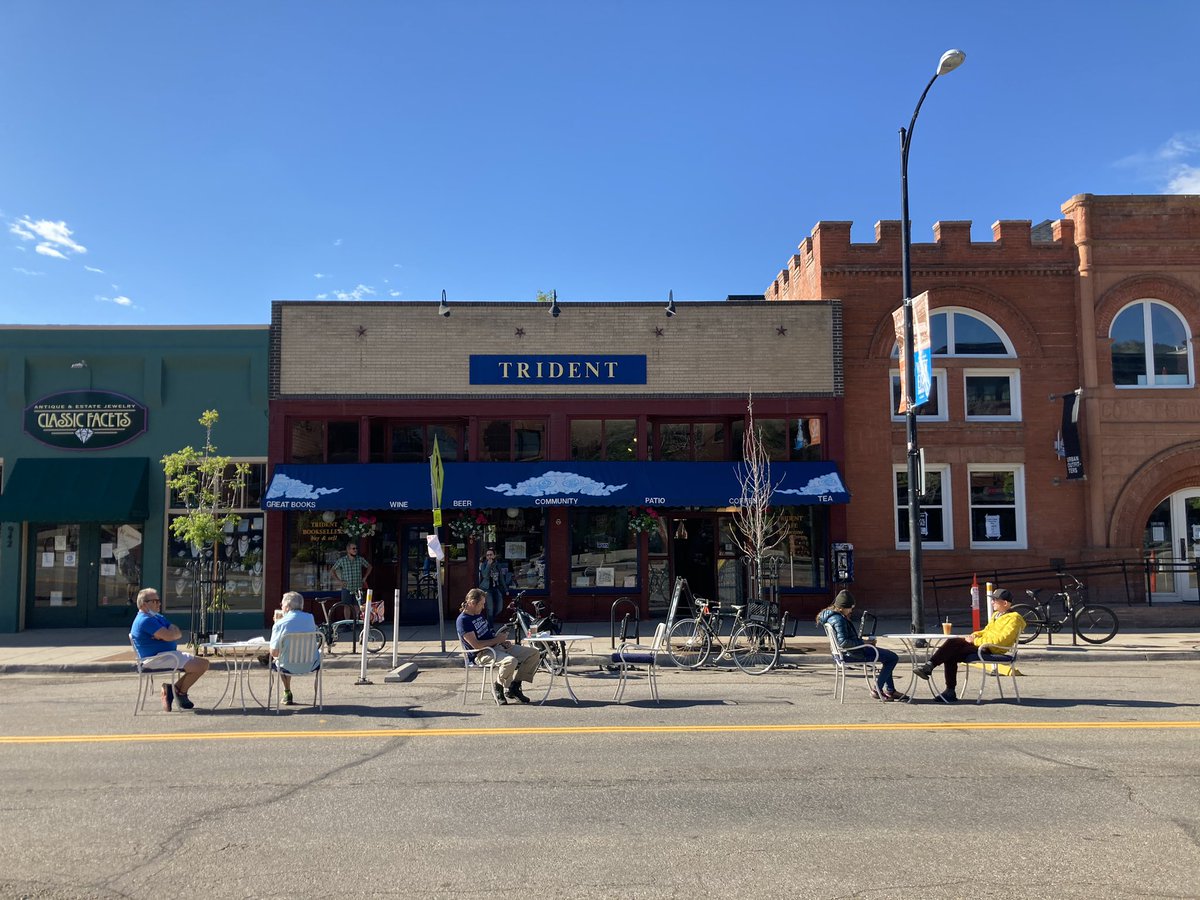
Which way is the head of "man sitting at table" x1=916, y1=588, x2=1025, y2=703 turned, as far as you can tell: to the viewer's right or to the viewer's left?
to the viewer's left

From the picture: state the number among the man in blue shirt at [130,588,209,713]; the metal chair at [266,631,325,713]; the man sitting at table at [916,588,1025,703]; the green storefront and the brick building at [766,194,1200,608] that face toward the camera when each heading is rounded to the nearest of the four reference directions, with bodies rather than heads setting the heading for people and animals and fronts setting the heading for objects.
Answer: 2

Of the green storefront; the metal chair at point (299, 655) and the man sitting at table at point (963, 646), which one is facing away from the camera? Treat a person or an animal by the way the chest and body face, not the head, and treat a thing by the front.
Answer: the metal chair

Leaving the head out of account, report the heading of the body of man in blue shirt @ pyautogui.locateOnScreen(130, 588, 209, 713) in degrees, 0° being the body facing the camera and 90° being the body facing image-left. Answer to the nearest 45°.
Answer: approximately 270°

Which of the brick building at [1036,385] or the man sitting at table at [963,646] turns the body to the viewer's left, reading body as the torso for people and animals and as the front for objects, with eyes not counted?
the man sitting at table

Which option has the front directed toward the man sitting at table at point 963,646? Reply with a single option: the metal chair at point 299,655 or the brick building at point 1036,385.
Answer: the brick building

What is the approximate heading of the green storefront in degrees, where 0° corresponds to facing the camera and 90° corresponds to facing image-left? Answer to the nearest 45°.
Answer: approximately 0°

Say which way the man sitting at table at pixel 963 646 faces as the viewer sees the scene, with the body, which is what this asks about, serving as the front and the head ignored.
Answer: to the viewer's left

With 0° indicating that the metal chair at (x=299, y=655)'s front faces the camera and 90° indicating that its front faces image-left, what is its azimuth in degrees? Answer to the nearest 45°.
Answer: approximately 180°
